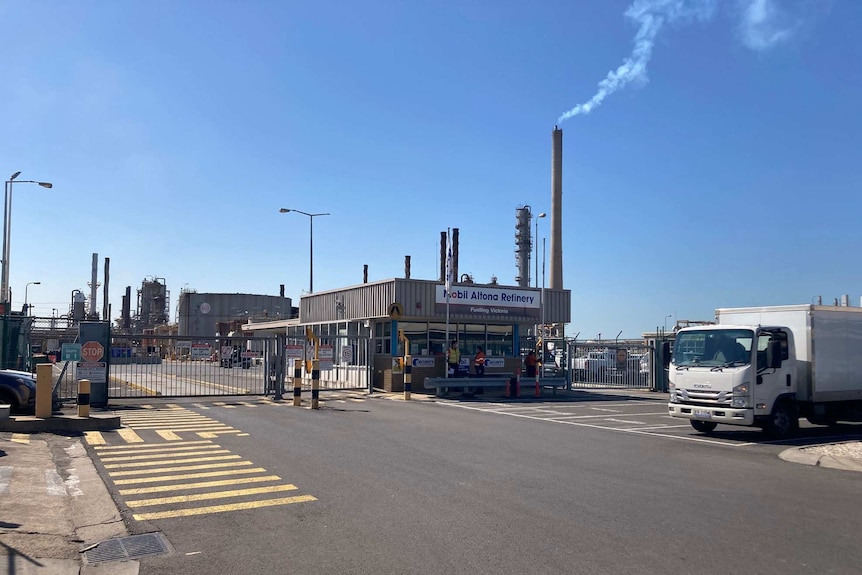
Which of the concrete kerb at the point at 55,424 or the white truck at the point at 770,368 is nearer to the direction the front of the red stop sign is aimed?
the concrete kerb

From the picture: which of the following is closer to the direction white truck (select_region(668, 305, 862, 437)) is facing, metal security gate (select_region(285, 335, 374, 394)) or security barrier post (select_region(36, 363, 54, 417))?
the security barrier post

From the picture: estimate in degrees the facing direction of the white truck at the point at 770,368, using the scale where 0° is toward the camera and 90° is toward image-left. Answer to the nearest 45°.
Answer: approximately 45°

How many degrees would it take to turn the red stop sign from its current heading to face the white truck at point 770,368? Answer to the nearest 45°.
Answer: approximately 45° to its left

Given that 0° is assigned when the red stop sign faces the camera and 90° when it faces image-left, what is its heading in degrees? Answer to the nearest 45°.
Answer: approximately 0°

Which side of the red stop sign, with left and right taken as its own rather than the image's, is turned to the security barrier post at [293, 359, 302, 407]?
left
